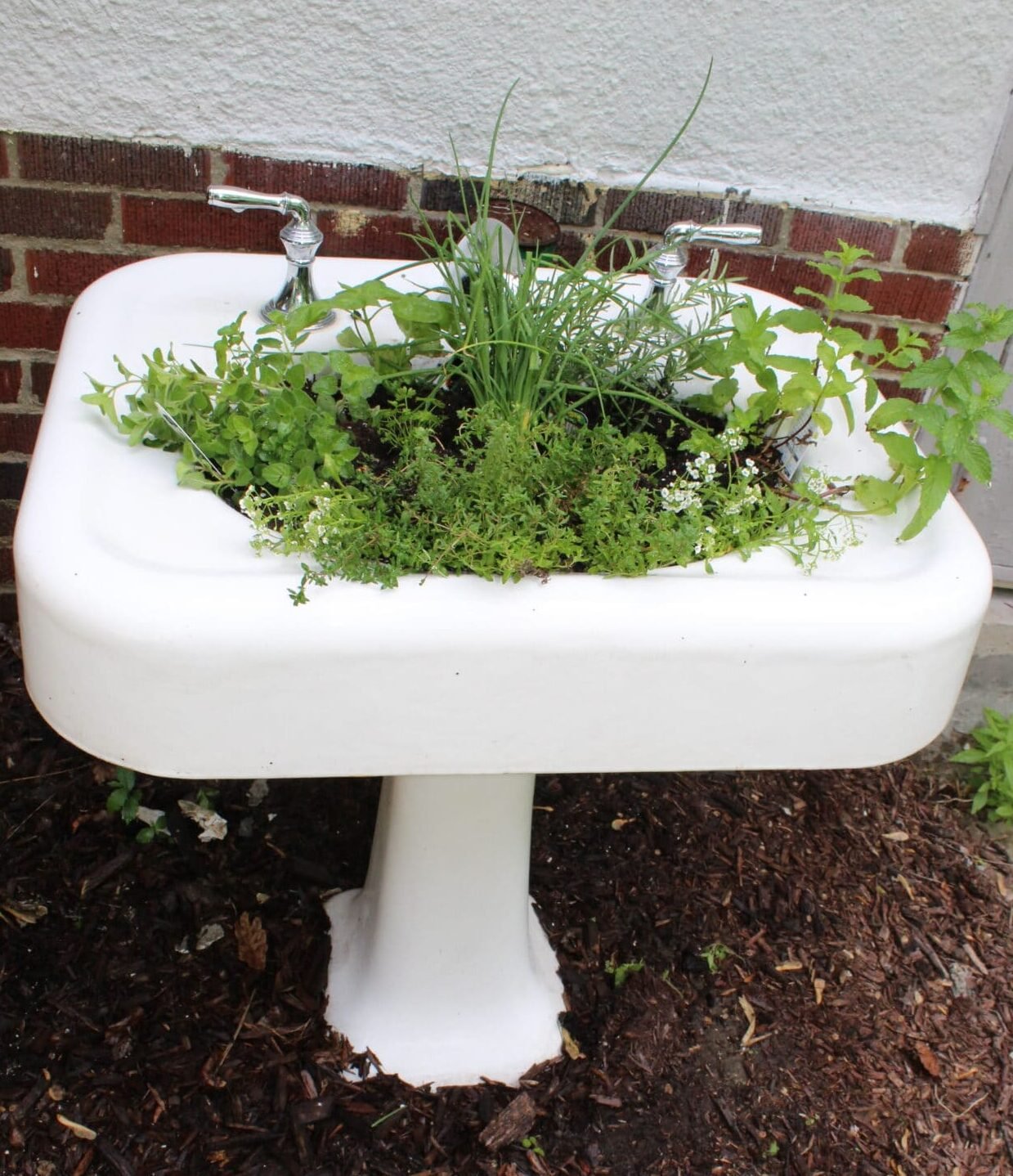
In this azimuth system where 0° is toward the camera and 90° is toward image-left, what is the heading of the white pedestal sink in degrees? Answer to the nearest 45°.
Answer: approximately 0°

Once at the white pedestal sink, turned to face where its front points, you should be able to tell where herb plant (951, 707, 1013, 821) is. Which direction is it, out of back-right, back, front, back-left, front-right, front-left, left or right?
back-left
